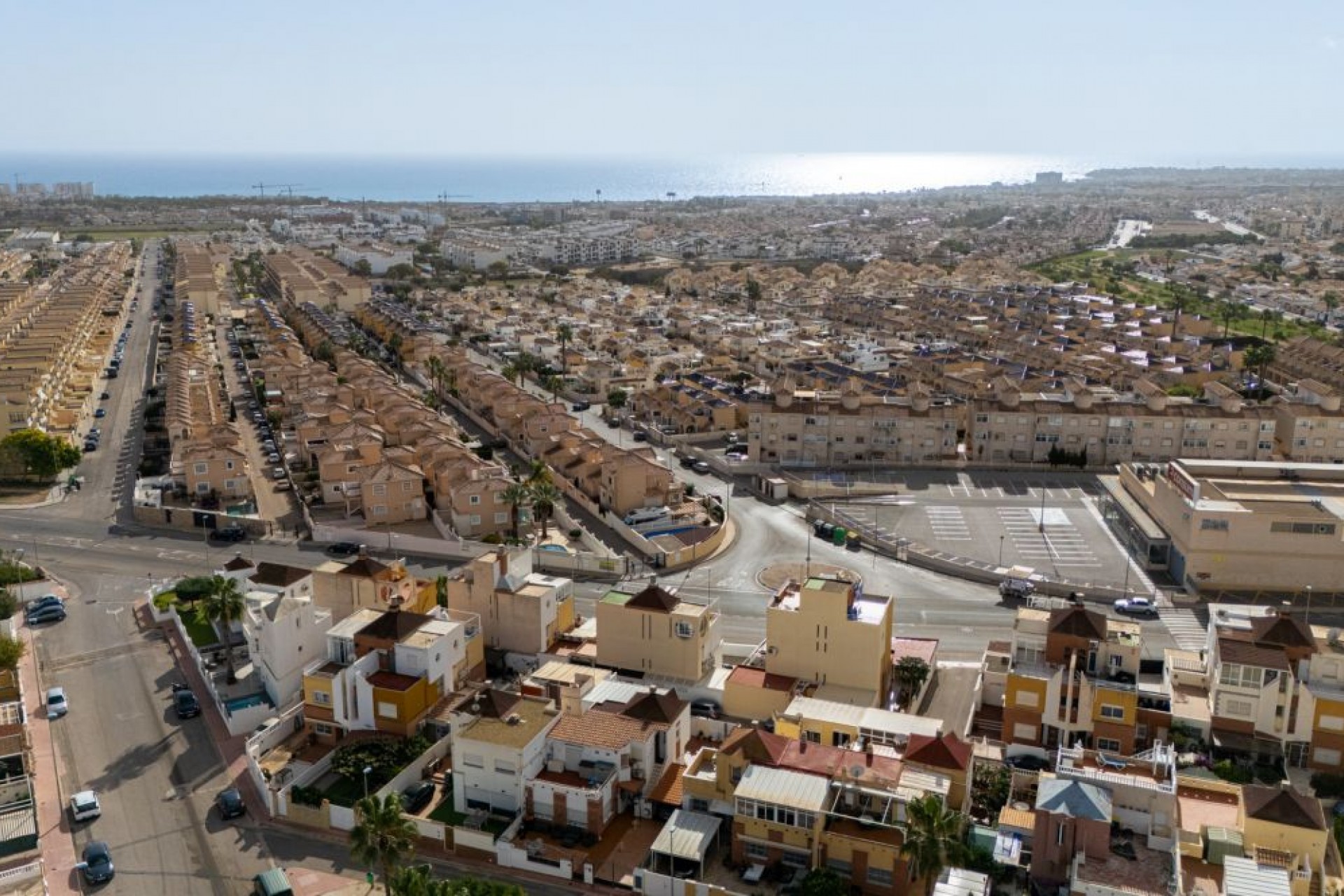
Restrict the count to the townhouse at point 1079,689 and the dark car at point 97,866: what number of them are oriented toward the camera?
2

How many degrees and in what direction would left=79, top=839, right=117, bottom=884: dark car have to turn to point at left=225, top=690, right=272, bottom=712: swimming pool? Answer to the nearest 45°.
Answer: approximately 135° to its left

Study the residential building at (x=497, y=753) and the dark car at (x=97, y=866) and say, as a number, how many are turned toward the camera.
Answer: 2

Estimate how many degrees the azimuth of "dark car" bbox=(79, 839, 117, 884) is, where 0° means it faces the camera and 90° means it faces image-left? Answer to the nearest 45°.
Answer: approximately 0°

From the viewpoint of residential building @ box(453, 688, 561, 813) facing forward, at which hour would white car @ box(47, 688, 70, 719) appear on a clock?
The white car is roughly at 4 o'clock from the residential building.

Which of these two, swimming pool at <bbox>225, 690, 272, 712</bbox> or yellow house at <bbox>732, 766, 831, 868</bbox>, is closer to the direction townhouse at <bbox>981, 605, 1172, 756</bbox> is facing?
the yellow house

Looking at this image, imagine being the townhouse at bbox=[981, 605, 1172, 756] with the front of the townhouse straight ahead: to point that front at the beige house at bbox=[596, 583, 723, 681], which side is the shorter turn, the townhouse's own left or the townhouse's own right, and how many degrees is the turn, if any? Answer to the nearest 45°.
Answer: approximately 90° to the townhouse's own right

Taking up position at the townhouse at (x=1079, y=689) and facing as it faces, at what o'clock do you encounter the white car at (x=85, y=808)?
The white car is roughly at 2 o'clock from the townhouse.

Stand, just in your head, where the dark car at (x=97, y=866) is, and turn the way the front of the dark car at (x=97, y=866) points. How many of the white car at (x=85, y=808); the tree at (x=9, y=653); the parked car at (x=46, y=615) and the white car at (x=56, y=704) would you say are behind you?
4

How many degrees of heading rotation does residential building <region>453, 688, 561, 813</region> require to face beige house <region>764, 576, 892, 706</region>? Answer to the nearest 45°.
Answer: approximately 135° to its left

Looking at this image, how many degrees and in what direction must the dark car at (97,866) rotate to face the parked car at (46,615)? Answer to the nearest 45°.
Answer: approximately 180°

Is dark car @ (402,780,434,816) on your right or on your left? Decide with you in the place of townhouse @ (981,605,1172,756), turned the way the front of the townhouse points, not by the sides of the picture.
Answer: on your right

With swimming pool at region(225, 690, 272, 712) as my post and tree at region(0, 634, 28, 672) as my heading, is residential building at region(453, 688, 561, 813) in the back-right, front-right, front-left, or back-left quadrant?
back-left

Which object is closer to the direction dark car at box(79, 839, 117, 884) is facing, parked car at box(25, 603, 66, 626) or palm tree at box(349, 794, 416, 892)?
the palm tree

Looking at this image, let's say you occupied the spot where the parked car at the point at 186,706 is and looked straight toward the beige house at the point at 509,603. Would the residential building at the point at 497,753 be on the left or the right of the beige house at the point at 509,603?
right
